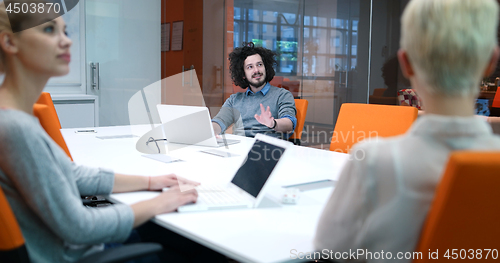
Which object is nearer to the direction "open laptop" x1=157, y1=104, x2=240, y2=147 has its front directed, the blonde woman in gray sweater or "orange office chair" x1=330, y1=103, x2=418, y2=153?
the orange office chair

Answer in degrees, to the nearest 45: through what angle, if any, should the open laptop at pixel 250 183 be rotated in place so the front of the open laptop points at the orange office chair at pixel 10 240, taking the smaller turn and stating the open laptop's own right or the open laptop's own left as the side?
0° — it already faces it

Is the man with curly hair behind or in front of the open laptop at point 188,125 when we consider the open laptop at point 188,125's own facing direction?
in front

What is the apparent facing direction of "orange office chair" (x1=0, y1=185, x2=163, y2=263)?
to the viewer's right

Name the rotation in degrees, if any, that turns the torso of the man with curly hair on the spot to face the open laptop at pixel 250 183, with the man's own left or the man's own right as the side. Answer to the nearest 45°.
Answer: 0° — they already face it

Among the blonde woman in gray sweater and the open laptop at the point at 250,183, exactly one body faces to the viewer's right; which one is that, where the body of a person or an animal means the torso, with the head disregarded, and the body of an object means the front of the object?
the blonde woman in gray sweater

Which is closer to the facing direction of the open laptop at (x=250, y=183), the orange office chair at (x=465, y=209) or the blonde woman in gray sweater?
the blonde woman in gray sweater

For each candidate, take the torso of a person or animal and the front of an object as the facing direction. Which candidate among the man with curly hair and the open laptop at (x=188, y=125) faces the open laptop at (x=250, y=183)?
the man with curly hair

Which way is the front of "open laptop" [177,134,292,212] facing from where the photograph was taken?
facing the viewer and to the left of the viewer

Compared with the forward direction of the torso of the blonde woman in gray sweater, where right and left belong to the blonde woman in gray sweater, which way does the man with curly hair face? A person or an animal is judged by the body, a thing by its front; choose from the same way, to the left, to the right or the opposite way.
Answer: to the right

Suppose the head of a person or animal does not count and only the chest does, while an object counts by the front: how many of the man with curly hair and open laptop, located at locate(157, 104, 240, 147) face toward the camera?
1

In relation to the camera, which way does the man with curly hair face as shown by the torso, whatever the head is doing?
toward the camera

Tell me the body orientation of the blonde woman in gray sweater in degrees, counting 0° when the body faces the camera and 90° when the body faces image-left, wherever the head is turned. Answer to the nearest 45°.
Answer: approximately 270°

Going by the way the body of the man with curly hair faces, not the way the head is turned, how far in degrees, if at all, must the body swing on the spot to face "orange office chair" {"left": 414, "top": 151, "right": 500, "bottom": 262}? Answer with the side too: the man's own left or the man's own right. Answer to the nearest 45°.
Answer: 0° — they already face it
